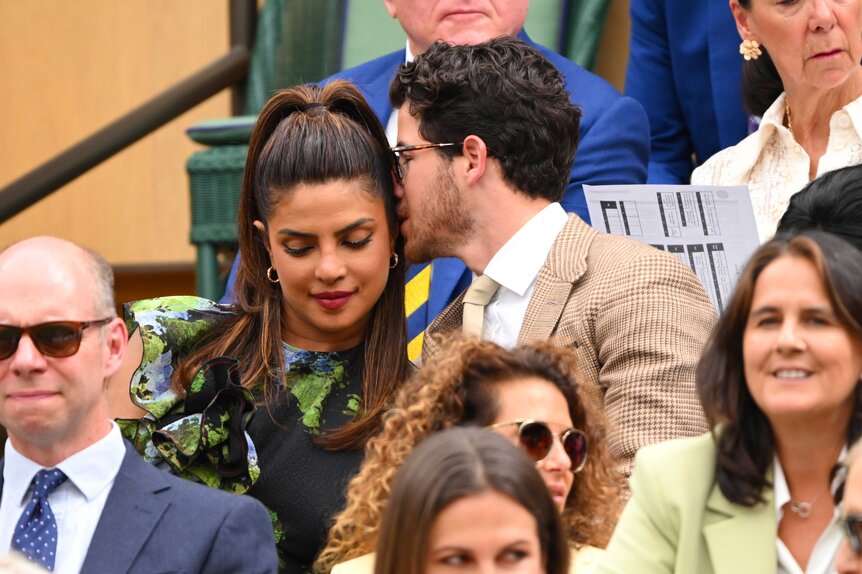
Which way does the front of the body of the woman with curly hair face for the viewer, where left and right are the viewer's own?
facing the viewer and to the right of the viewer

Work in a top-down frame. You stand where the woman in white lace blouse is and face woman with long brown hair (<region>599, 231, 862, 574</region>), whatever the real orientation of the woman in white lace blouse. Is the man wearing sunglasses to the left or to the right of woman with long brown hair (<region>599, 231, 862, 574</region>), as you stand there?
right

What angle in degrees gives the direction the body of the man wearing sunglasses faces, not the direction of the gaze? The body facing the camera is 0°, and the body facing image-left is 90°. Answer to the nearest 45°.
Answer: approximately 45°

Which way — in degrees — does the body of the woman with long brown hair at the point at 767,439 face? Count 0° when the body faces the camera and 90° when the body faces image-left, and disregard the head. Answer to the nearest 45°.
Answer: approximately 0°

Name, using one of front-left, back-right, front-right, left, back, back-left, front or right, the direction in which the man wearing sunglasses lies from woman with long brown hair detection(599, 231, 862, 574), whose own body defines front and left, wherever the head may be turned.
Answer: right

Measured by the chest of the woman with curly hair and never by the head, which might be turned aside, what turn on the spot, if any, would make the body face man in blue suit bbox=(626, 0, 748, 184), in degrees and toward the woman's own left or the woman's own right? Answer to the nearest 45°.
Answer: approximately 135° to the woman's own left

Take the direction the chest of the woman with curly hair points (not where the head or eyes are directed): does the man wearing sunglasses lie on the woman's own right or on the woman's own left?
on the woman's own right

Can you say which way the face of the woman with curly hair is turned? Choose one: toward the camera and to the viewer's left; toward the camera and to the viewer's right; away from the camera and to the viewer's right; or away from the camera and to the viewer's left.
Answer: toward the camera and to the viewer's right

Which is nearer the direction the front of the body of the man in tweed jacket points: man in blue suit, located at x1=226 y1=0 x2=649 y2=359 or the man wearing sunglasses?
the man wearing sunglasses

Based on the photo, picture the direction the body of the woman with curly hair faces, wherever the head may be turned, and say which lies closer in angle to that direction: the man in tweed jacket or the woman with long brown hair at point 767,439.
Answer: the woman with long brown hair
